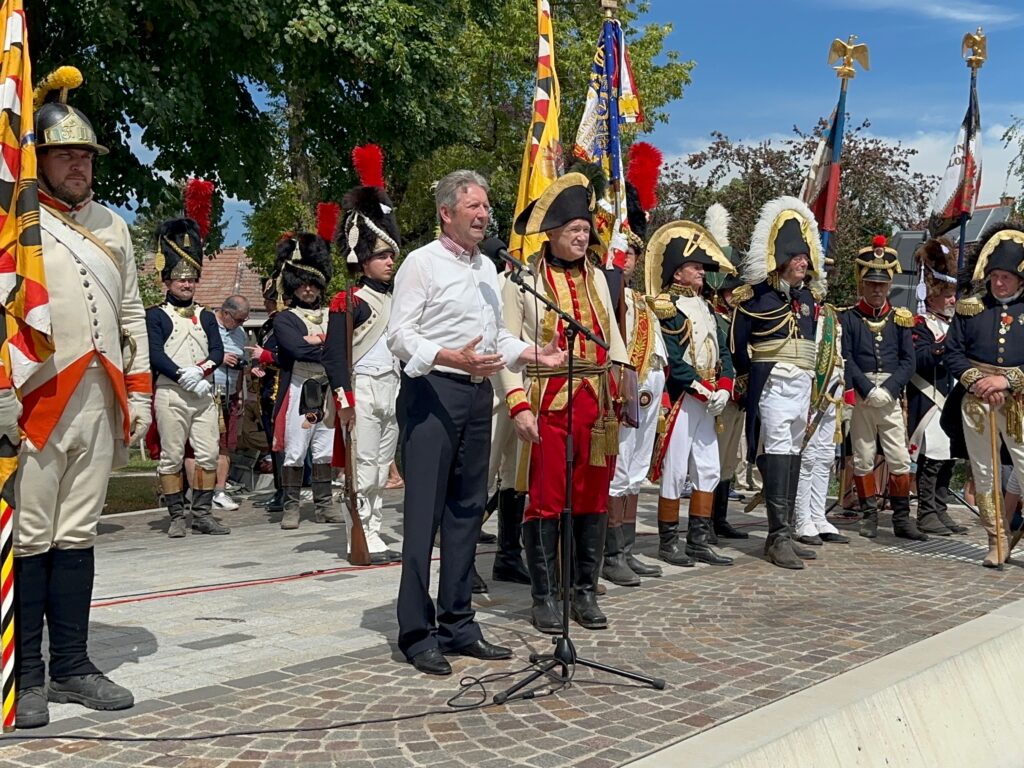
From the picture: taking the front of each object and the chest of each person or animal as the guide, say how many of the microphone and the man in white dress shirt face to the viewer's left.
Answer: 1

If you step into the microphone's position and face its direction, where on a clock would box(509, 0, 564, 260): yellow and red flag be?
The yellow and red flag is roughly at 3 o'clock from the microphone.

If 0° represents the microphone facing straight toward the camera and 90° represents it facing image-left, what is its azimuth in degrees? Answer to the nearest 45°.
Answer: approximately 90°

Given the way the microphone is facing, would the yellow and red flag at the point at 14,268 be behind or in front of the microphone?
in front

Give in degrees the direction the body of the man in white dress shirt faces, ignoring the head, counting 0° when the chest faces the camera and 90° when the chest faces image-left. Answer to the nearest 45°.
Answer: approximately 315°

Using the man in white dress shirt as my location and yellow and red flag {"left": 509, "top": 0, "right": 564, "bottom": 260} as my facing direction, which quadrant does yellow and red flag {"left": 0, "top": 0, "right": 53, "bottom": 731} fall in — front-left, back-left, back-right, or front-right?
back-left

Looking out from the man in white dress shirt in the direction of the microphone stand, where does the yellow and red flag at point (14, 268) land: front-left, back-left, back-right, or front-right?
back-right

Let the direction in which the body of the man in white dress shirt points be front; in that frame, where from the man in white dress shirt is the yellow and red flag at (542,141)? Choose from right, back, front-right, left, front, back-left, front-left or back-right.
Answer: back-left
